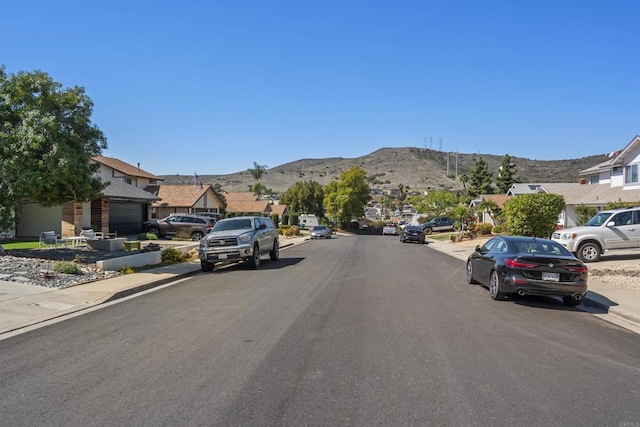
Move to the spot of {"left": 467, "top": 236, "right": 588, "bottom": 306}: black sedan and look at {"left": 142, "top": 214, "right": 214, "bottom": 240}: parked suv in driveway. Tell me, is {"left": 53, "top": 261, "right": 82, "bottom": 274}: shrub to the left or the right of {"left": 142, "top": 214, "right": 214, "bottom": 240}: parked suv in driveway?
left

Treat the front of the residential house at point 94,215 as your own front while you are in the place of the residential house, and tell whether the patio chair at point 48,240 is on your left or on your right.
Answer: on your right

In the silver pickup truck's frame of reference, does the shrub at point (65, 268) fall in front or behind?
in front

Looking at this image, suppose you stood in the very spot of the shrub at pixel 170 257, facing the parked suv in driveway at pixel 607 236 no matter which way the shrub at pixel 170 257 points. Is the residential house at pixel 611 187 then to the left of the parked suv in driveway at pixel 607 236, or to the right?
left

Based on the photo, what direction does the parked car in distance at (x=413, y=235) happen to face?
away from the camera

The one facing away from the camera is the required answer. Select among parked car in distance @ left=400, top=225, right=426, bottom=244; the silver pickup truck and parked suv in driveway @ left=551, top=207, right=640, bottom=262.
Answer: the parked car in distance

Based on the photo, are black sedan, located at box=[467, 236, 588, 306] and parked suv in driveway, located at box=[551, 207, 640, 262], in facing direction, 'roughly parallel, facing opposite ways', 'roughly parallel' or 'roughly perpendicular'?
roughly perpendicular

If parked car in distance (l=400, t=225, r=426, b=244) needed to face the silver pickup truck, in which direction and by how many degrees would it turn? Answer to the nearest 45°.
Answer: approximately 180°

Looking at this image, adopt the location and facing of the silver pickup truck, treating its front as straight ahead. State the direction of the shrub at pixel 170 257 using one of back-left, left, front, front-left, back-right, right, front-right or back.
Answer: right

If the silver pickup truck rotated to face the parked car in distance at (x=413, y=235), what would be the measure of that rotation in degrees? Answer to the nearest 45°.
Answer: approximately 180°

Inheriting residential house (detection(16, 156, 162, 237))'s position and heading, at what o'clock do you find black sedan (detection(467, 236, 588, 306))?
The black sedan is roughly at 1 o'clock from the residential house.

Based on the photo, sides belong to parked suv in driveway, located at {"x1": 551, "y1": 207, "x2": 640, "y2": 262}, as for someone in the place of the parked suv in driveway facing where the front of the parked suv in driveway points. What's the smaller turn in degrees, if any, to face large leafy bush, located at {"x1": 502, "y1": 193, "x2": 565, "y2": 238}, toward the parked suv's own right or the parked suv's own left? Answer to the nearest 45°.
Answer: approximately 90° to the parked suv's own right

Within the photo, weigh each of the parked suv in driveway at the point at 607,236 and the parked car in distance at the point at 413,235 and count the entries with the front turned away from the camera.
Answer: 1
